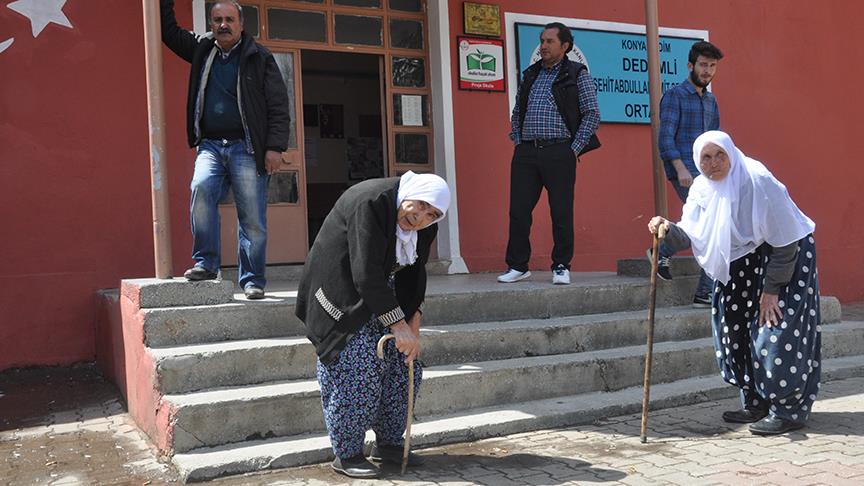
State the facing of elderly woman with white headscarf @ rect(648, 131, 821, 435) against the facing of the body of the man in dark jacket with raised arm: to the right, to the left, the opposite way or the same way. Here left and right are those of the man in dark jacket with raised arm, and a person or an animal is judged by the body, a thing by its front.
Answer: to the right

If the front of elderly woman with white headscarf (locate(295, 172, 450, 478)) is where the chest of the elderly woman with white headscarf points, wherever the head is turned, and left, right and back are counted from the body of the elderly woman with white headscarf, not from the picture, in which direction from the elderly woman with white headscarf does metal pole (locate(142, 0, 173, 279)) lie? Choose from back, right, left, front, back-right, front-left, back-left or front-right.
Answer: back

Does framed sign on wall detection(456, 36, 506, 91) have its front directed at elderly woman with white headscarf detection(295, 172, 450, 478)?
yes

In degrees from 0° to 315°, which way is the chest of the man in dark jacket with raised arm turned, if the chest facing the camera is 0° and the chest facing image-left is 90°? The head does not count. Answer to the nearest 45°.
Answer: approximately 0°

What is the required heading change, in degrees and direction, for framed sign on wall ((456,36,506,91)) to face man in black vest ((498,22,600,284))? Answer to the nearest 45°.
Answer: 0° — it already faces them

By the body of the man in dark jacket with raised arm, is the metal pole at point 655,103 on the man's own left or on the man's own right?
on the man's own left

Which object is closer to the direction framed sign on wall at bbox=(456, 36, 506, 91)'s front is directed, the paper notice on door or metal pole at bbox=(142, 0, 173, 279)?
the metal pole

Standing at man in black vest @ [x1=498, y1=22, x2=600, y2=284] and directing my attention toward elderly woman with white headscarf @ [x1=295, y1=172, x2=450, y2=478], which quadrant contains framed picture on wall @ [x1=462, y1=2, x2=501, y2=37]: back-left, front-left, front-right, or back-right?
back-right

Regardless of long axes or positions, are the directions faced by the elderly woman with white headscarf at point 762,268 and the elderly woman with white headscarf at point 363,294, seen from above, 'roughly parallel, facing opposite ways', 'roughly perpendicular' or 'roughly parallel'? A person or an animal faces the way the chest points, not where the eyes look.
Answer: roughly perpendicular
